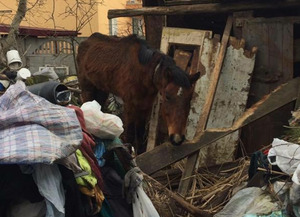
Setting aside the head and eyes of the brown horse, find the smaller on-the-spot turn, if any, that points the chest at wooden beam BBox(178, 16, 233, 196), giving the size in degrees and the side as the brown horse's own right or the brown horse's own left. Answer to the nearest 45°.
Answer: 0° — it already faces it

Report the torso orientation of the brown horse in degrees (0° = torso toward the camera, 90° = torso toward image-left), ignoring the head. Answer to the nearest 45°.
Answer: approximately 315°

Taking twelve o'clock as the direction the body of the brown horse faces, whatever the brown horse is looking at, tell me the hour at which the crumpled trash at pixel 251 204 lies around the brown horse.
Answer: The crumpled trash is roughly at 1 o'clock from the brown horse.

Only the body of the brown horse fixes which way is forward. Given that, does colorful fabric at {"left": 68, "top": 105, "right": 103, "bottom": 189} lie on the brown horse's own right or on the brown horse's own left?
on the brown horse's own right

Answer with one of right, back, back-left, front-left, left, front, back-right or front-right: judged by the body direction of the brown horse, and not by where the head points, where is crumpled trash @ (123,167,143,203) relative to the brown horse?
front-right

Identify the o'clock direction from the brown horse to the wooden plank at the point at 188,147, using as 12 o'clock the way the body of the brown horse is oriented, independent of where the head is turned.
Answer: The wooden plank is roughly at 1 o'clock from the brown horse.

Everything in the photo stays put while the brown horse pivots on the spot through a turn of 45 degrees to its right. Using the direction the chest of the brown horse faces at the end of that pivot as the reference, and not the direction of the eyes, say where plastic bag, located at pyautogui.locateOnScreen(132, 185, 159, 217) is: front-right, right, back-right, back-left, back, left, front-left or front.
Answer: front

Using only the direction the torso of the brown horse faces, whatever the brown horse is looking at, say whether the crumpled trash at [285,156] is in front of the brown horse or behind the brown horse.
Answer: in front

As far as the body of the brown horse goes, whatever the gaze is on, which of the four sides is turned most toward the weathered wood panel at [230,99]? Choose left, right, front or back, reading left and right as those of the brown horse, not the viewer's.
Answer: front

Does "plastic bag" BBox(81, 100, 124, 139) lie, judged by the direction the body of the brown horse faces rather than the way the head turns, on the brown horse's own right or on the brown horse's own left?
on the brown horse's own right
